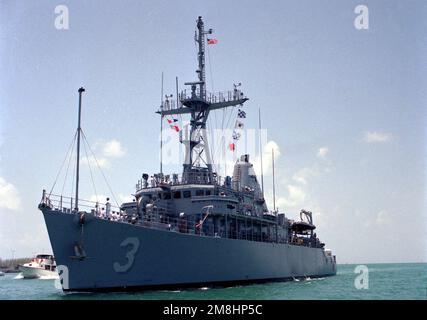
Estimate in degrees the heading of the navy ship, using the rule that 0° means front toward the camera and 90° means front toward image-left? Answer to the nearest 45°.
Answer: approximately 45°
